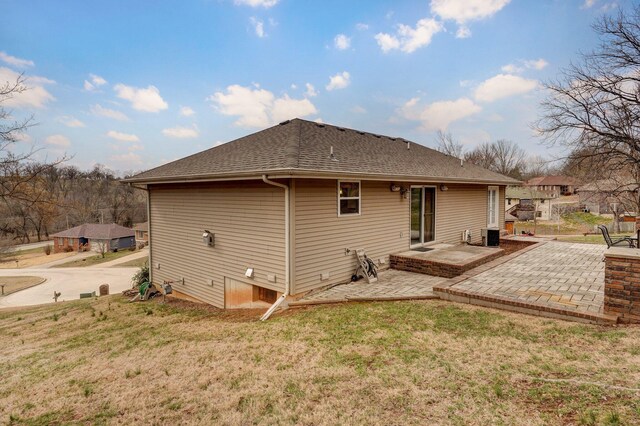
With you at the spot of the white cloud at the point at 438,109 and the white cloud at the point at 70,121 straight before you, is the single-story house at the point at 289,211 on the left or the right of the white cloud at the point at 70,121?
left

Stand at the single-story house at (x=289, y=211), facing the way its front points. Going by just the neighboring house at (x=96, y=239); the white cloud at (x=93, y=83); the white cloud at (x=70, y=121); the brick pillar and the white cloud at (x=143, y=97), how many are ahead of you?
4

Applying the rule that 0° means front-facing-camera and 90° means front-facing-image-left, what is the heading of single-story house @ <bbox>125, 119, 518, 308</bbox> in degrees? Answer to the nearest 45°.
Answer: approximately 135°

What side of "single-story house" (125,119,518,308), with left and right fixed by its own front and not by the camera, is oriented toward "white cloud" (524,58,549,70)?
right
